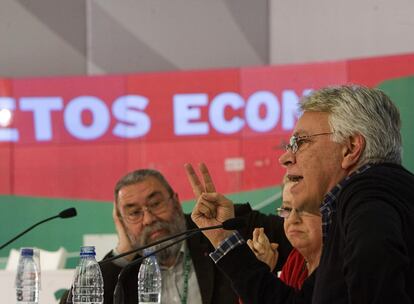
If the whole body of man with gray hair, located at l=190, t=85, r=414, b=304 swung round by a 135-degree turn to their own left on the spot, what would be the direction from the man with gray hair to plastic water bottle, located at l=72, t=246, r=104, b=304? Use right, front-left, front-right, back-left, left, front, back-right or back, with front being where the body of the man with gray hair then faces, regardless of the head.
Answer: back

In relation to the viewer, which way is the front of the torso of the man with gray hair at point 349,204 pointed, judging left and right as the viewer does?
facing to the left of the viewer

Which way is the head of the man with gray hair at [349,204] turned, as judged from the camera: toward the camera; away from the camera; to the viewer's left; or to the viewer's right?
to the viewer's left

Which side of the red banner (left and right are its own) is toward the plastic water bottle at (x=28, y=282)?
front

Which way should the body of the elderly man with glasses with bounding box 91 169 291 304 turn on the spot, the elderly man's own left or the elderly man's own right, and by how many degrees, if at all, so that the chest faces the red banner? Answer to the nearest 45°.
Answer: approximately 180°

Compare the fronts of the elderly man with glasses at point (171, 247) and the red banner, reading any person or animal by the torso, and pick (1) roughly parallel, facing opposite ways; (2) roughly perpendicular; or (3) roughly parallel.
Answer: roughly parallel

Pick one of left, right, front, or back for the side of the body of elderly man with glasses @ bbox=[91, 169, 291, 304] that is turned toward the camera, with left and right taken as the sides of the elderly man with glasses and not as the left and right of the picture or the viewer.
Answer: front

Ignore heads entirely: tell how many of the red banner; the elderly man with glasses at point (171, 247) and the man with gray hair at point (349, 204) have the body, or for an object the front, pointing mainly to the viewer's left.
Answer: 1

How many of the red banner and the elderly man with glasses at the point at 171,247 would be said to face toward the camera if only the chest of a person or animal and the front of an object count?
2

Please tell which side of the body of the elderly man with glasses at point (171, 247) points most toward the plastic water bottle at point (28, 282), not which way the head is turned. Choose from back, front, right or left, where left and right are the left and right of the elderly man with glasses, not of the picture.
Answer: right

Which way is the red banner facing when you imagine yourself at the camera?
facing the viewer

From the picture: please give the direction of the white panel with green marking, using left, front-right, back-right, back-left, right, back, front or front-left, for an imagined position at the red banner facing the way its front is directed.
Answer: front
